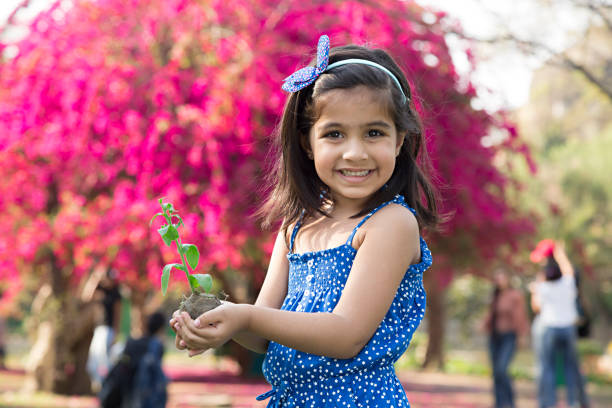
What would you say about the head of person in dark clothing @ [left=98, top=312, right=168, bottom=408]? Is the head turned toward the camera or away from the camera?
away from the camera

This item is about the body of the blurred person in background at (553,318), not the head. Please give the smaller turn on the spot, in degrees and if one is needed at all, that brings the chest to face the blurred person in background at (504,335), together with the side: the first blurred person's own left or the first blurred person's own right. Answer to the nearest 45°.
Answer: approximately 45° to the first blurred person's own left

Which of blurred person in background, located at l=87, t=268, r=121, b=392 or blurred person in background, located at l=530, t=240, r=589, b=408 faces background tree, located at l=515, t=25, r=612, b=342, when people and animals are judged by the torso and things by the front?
blurred person in background, located at l=530, t=240, r=589, b=408

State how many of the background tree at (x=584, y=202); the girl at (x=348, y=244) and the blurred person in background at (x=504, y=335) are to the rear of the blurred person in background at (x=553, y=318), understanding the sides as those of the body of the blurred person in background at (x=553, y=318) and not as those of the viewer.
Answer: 1

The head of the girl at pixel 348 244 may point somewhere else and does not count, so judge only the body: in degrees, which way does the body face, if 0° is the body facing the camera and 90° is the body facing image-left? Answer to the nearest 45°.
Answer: approximately 45°

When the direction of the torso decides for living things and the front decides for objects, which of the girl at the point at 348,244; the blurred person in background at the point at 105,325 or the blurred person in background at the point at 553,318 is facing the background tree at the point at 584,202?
the blurred person in background at the point at 553,318

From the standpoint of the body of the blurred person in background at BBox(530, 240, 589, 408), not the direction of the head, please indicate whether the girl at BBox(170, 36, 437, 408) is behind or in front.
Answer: behind

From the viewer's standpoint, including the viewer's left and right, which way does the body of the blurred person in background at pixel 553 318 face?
facing away from the viewer
